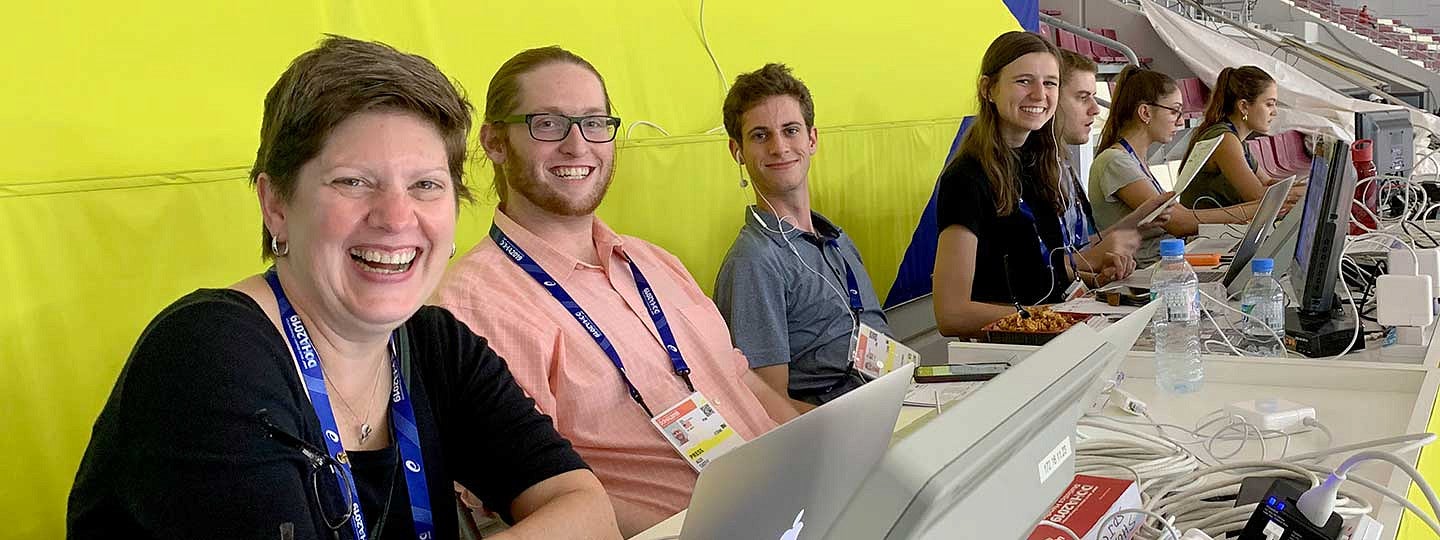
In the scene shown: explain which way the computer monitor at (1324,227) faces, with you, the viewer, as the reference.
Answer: facing to the left of the viewer

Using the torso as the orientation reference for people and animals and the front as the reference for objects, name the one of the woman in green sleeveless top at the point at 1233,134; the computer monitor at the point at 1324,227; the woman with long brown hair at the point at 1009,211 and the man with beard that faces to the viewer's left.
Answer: the computer monitor

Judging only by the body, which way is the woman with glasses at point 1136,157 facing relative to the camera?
to the viewer's right

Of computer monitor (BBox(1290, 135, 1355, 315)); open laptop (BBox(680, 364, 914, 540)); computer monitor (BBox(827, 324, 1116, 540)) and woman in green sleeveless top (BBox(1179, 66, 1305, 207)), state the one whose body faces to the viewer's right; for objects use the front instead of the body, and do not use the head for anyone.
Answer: the woman in green sleeveless top

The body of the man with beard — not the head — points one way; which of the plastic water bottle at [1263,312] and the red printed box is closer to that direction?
the red printed box

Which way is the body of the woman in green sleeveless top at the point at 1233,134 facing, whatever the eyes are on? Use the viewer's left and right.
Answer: facing to the right of the viewer

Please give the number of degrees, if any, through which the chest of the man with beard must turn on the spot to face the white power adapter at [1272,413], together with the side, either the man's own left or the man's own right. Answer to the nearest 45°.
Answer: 0° — they already face it

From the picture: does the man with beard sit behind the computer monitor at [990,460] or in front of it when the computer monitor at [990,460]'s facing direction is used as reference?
in front

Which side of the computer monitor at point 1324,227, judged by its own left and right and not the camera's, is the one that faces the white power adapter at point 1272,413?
left

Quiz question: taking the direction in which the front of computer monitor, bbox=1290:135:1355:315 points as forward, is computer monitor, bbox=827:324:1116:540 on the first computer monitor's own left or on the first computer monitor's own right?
on the first computer monitor's own left

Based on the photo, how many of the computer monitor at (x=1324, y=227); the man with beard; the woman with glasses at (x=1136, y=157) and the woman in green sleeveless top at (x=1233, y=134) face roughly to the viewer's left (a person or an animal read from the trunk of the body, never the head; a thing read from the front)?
1

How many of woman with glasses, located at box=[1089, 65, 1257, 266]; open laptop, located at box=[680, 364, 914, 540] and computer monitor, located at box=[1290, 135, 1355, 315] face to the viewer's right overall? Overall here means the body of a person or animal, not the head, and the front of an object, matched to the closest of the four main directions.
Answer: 1

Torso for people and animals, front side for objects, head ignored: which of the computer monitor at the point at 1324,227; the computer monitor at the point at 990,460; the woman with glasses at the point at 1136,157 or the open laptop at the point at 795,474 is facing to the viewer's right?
the woman with glasses

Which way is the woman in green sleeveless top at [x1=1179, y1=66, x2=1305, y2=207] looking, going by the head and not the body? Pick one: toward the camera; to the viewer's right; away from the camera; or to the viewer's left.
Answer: to the viewer's right

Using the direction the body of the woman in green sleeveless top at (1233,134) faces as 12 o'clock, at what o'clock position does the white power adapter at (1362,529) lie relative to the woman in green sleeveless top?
The white power adapter is roughly at 3 o'clock from the woman in green sleeveless top.
